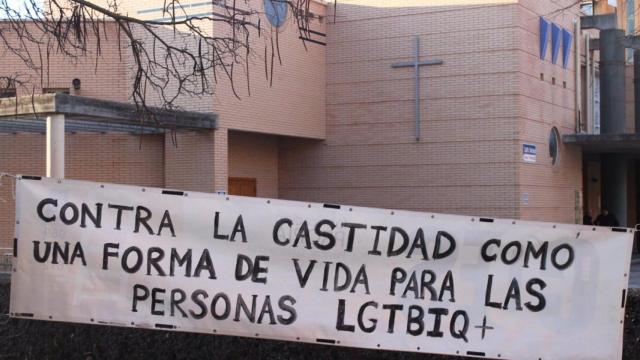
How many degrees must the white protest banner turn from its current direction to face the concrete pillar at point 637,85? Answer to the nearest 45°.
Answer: approximately 135° to its left

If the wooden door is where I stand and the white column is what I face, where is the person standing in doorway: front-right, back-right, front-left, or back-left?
back-left

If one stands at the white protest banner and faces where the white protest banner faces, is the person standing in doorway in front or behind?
behind

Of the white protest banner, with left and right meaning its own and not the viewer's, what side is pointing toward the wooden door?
back

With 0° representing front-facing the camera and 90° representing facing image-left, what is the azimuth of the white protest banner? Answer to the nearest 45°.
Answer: approximately 0°
